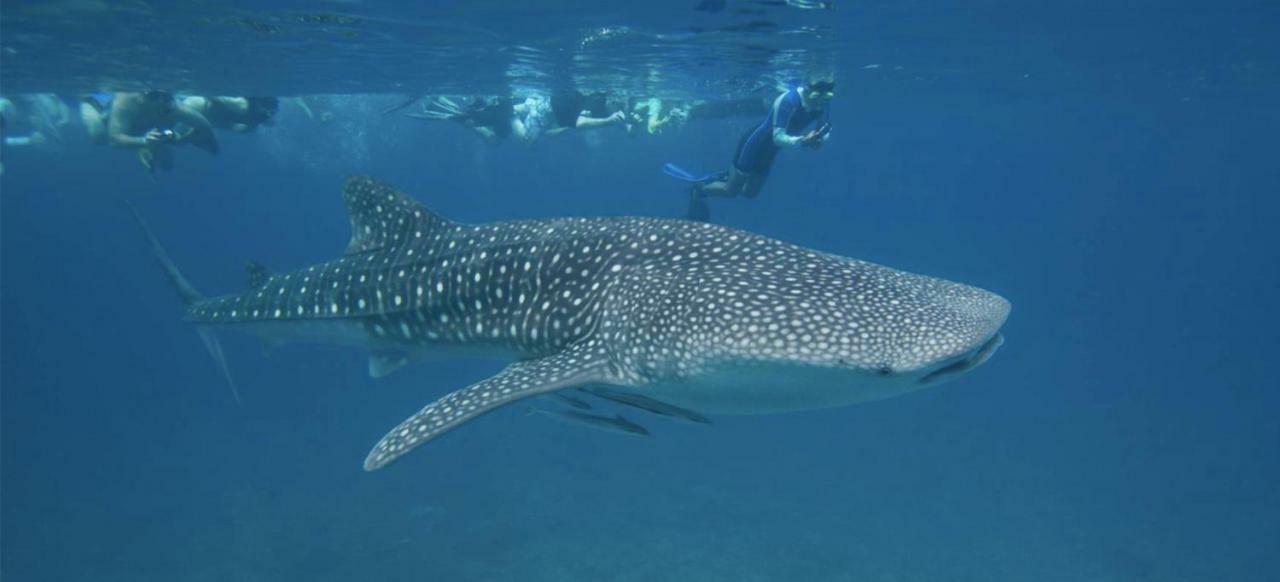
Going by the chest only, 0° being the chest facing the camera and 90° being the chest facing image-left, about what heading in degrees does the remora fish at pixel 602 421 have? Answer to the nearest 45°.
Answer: approximately 270°

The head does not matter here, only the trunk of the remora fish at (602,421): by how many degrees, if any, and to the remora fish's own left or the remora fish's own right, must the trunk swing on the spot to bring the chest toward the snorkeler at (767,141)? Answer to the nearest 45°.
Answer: approximately 90° to the remora fish's own left

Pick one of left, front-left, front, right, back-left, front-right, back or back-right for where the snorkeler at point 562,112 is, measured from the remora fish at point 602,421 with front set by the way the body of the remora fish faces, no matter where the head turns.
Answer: left

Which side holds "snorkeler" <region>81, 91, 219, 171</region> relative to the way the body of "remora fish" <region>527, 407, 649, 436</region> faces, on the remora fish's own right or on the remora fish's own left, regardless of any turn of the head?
on the remora fish's own left

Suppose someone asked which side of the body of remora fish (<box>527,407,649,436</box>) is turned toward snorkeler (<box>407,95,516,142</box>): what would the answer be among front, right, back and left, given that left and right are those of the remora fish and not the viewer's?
left
